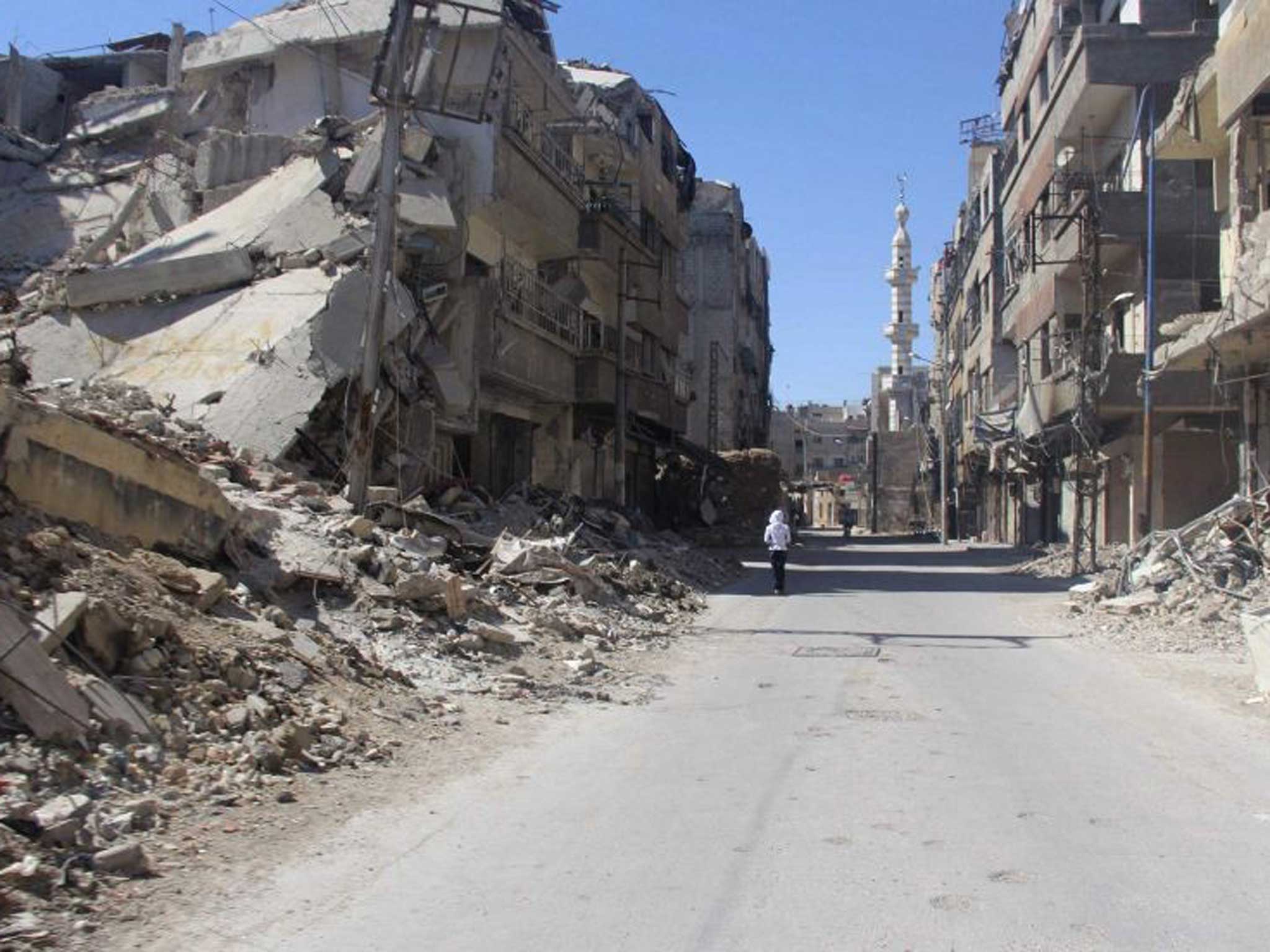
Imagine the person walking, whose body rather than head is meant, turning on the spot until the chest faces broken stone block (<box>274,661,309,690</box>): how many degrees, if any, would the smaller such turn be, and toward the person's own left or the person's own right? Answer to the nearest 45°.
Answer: approximately 180°

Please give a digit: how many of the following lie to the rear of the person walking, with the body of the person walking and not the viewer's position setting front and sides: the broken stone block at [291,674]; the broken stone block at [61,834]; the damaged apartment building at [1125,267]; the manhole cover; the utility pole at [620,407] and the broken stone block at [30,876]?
4

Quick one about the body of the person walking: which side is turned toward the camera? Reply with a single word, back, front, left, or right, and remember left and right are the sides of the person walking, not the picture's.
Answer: back

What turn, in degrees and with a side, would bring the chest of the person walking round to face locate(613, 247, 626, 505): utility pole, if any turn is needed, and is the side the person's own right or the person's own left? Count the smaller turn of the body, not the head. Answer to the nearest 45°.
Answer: approximately 45° to the person's own left

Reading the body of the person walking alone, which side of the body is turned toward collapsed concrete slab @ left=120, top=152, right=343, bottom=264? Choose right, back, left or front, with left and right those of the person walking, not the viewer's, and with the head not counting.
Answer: left

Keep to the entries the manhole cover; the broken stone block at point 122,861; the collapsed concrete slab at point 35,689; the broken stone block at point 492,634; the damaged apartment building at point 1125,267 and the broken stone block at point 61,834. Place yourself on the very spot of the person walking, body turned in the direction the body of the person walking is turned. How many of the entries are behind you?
5

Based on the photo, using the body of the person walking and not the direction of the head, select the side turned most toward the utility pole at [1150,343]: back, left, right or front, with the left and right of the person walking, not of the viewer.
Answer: right

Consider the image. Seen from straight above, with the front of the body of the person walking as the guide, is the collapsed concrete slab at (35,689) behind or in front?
behind

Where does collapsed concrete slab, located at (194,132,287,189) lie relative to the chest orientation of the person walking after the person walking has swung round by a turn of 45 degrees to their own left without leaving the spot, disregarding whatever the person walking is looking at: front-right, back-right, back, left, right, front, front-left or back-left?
front-left

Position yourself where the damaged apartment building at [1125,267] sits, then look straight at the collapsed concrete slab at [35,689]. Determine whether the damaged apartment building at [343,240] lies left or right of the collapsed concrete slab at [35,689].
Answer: right

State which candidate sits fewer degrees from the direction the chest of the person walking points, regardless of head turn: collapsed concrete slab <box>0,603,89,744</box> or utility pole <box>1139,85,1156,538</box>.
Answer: the utility pole

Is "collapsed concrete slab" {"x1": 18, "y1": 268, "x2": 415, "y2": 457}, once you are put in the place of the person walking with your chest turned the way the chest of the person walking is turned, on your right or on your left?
on your left

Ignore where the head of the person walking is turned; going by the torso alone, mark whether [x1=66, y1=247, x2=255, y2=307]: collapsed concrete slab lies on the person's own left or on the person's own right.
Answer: on the person's own left
